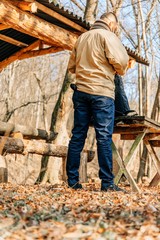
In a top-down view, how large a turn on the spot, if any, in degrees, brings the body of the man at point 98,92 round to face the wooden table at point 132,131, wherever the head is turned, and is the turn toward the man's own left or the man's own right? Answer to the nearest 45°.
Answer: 0° — they already face it

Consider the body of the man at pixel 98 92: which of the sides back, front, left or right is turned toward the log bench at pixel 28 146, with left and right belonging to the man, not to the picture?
left

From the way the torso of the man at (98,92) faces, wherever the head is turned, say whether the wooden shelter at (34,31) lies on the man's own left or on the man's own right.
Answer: on the man's own left

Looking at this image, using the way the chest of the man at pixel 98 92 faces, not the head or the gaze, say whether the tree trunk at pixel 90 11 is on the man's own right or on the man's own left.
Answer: on the man's own left

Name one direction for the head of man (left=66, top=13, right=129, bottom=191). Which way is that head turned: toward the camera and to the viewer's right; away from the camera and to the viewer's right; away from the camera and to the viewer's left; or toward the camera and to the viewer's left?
away from the camera and to the viewer's right

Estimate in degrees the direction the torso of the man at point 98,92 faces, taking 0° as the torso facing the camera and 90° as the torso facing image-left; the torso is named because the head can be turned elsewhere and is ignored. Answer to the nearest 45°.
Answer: approximately 225°
